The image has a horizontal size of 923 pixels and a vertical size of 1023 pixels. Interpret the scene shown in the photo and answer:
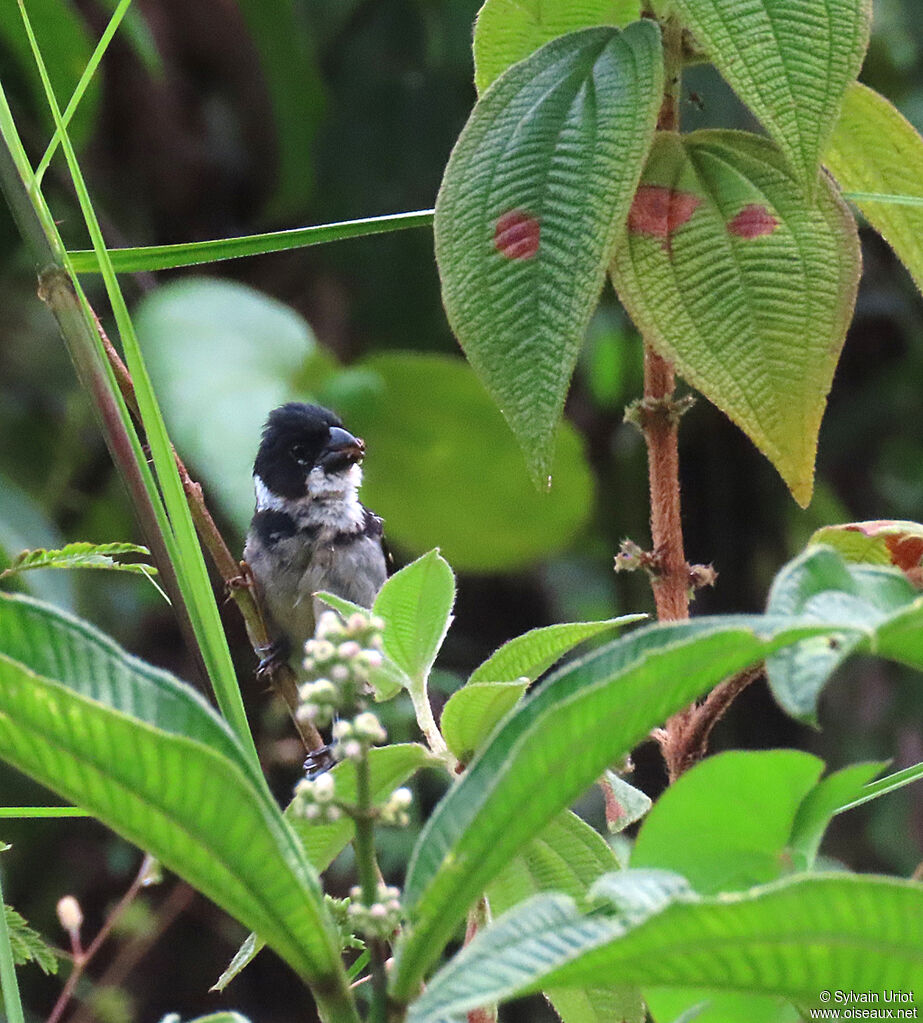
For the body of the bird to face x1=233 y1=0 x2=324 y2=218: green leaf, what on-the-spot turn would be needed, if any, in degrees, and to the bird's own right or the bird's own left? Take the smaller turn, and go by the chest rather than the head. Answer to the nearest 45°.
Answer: approximately 135° to the bird's own left

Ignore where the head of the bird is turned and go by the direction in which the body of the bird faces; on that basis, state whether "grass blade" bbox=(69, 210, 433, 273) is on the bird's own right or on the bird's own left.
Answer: on the bird's own right

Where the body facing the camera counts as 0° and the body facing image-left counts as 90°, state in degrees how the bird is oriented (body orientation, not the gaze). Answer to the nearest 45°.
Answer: approximately 315°
